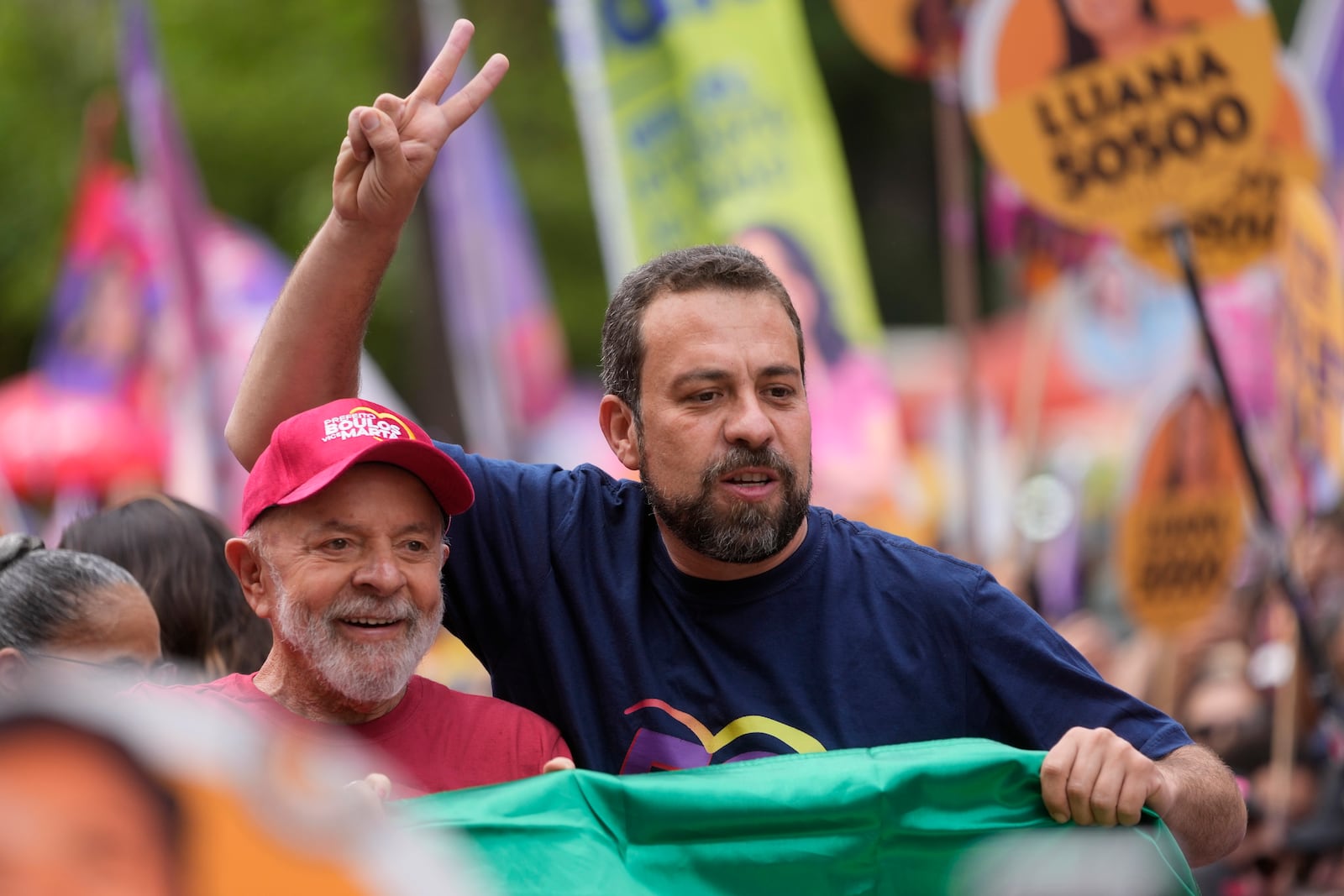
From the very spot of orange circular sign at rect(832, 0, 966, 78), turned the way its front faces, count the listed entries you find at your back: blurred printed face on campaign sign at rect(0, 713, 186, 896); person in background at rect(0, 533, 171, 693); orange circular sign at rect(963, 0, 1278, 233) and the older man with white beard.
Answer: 0

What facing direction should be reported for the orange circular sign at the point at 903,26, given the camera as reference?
facing the viewer

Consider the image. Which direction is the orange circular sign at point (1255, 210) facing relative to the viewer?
toward the camera

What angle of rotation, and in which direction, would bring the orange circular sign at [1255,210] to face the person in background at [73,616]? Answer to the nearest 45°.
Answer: approximately 45° to its right

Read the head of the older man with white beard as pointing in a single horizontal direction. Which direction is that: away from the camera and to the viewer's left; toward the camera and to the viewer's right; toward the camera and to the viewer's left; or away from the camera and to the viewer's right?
toward the camera and to the viewer's right

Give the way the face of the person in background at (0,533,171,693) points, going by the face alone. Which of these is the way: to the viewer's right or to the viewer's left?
to the viewer's right

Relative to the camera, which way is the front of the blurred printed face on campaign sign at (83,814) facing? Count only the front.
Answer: toward the camera

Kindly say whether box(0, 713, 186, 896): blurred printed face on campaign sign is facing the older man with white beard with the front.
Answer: no

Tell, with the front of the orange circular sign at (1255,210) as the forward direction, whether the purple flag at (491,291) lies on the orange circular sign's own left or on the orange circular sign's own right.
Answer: on the orange circular sign's own right

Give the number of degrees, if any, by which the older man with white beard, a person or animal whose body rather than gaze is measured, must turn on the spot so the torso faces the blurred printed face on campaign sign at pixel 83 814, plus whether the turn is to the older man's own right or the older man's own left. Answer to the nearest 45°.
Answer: approximately 45° to the older man's own right

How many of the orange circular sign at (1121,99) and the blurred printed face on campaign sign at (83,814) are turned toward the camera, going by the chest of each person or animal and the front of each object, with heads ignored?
2
